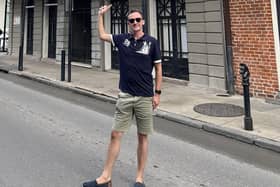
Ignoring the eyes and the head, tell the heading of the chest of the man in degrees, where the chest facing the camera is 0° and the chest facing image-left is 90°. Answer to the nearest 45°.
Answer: approximately 0°
